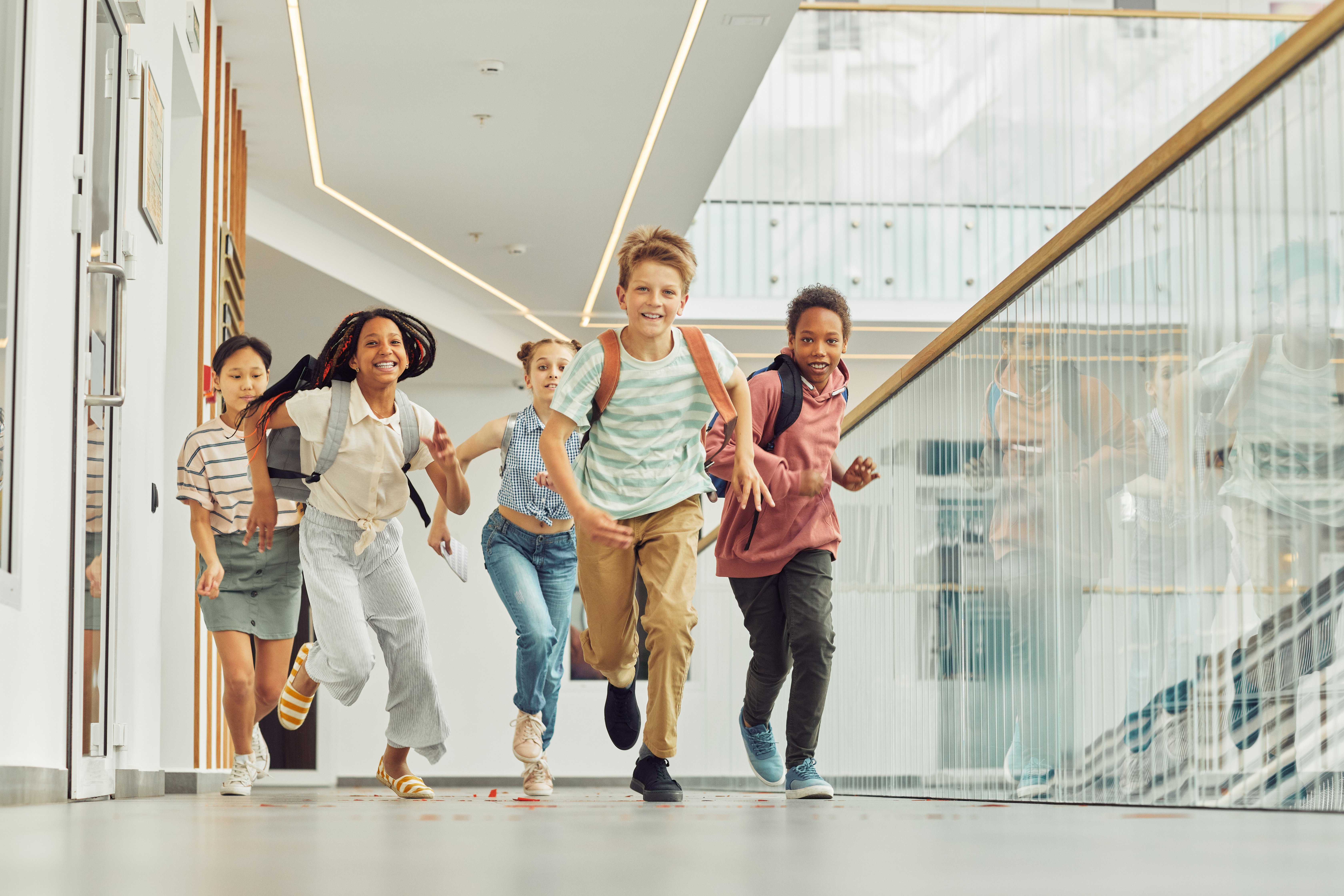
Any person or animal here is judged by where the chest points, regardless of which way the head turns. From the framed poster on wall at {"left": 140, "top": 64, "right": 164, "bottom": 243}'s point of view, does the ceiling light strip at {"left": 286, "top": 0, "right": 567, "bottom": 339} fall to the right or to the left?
on its left

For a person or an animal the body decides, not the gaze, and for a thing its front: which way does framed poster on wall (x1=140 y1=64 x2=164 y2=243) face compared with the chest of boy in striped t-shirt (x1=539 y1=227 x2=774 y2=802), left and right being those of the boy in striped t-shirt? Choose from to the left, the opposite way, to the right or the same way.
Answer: to the left

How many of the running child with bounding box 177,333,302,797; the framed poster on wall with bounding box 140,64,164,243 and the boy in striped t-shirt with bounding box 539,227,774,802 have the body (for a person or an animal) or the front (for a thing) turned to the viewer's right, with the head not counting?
1

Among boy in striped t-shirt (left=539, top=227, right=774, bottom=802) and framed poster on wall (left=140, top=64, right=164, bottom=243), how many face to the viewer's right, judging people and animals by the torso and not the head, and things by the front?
1

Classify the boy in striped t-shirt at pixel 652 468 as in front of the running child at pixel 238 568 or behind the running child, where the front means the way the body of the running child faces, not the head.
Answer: in front

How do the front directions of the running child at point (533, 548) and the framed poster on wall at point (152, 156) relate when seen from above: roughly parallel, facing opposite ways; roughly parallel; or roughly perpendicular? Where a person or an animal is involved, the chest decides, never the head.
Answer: roughly perpendicular

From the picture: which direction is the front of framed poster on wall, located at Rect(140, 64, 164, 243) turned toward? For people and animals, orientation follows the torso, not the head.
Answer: to the viewer's right

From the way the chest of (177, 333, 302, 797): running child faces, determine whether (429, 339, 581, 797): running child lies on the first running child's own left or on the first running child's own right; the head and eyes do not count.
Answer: on the first running child's own left
